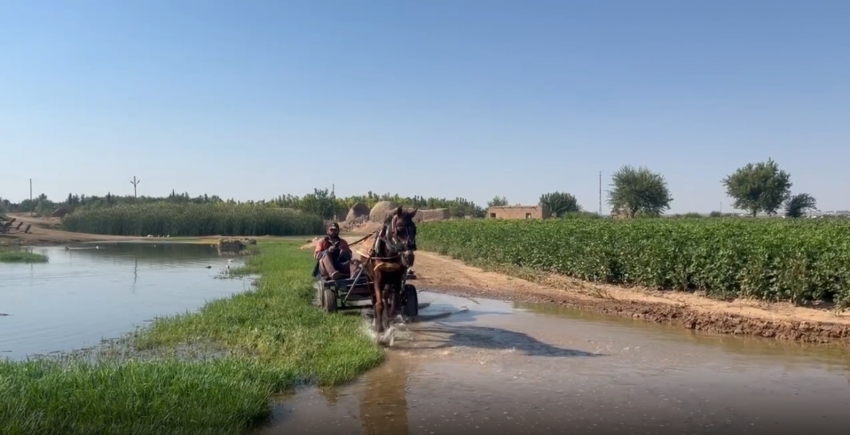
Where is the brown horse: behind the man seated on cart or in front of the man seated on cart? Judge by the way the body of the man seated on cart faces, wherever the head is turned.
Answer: in front

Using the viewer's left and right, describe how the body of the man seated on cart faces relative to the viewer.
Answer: facing the viewer
